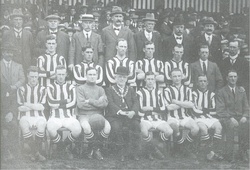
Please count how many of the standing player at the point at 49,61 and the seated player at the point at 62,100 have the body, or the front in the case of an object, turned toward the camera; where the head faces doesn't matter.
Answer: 2

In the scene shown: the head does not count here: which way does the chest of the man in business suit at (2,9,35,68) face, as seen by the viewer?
toward the camera

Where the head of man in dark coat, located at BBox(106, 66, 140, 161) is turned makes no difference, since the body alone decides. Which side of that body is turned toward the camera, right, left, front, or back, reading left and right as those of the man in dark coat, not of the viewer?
front

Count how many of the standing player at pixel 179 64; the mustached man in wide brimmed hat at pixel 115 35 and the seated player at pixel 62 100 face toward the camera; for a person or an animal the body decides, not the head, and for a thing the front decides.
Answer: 3

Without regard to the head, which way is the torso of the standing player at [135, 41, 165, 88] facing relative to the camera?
toward the camera

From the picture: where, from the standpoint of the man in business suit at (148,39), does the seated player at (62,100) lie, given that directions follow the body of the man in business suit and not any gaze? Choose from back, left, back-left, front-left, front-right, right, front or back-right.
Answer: front-right

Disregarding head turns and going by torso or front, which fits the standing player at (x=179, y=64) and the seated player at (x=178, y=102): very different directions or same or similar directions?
same or similar directions

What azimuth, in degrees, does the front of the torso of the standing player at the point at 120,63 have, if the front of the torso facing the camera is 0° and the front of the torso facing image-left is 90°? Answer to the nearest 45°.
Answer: approximately 0°

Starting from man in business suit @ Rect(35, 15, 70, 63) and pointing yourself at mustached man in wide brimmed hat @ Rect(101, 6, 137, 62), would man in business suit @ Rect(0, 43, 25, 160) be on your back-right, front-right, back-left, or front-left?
back-right

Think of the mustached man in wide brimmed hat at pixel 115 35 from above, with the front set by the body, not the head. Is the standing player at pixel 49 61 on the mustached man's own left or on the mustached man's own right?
on the mustached man's own right
